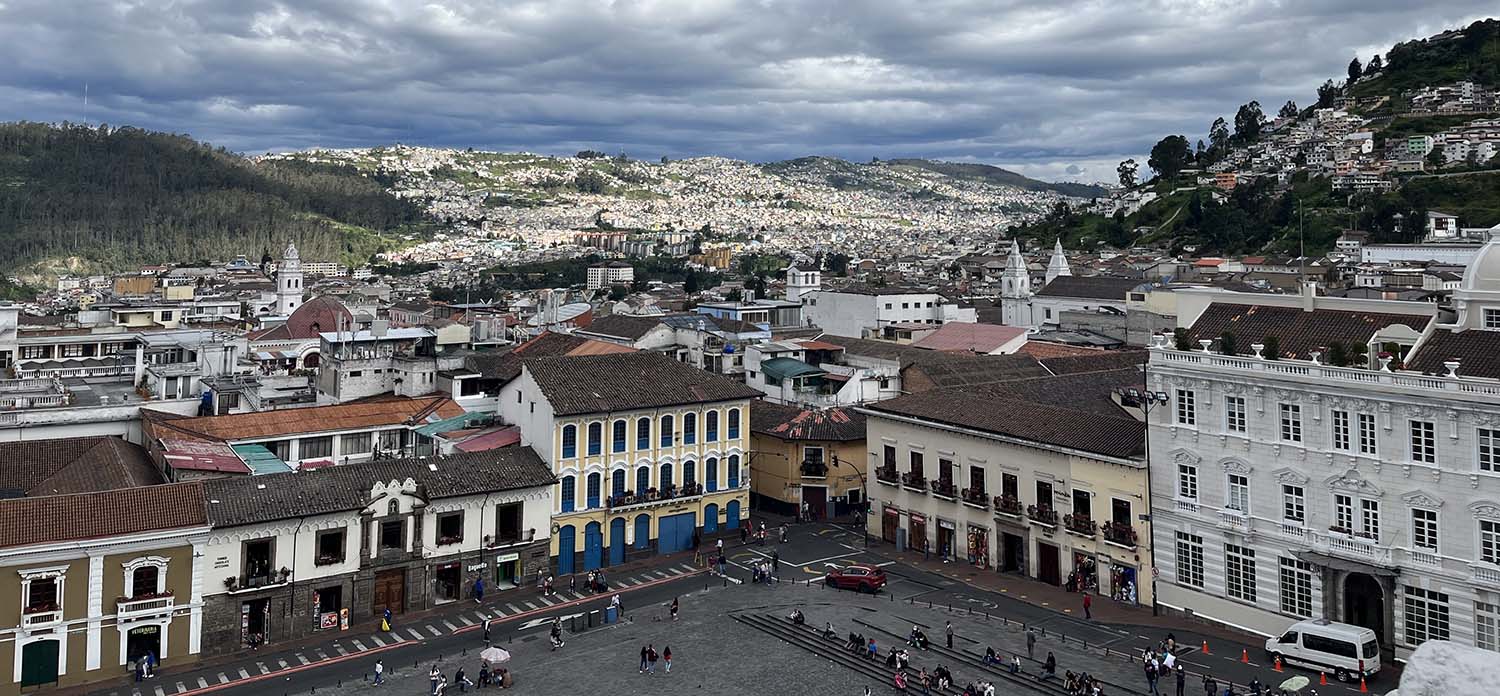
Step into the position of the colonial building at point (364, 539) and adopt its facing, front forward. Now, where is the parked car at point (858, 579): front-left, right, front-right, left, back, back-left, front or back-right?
front-left

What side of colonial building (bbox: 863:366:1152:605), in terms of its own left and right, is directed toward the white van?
left

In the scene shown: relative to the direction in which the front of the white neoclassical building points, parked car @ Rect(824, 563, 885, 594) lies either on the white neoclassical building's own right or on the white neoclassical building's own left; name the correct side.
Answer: on the white neoclassical building's own right

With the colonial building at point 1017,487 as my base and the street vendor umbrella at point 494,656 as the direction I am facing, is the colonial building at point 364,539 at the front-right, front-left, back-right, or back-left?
front-right

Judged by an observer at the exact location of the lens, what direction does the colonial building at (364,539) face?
facing the viewer and to the right of the viewer

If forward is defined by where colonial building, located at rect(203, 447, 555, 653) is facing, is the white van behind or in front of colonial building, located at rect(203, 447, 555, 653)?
in front

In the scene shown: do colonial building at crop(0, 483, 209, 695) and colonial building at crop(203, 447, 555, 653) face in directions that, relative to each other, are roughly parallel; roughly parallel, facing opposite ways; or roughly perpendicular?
roughly parallel

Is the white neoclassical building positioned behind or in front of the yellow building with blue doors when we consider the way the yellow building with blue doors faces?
in front

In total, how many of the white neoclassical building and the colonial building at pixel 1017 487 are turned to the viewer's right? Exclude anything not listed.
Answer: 0
